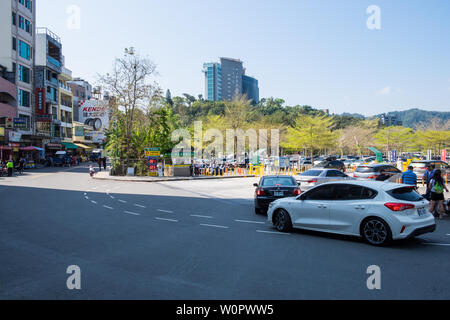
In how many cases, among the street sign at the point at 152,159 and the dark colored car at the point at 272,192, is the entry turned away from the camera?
1

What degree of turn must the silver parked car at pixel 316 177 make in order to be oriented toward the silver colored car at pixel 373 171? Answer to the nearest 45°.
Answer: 0° — it already faces it

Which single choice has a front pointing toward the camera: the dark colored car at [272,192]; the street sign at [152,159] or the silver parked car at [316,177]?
the street sign

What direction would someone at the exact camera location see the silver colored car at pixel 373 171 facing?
facing away from the viewer and to the right of the viewer

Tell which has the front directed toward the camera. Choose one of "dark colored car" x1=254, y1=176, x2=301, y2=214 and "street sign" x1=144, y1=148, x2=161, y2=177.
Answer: the street sign

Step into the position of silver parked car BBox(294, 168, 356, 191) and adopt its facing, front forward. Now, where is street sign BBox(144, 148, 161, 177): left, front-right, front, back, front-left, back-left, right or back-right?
left

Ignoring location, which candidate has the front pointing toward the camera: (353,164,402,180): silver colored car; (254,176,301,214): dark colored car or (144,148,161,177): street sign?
the street sign

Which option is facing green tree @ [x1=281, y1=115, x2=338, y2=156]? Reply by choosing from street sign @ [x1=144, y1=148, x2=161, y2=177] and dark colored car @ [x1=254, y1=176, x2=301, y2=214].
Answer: the dark colored car

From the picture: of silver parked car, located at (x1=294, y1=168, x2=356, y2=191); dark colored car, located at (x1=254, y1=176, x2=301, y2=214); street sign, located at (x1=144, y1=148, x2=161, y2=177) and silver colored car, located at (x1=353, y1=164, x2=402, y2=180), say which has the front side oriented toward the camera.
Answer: the street sign

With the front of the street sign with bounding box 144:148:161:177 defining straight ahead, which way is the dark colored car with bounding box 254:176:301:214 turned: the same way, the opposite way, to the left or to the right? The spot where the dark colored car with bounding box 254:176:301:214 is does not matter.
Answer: the opposite way

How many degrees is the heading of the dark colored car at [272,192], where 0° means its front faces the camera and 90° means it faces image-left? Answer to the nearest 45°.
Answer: approximately 180°

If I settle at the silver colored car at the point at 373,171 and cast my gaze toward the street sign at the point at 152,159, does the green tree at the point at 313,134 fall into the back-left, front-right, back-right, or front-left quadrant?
front-right

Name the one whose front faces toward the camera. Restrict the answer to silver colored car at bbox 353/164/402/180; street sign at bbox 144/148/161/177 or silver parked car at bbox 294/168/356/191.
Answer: the street sign

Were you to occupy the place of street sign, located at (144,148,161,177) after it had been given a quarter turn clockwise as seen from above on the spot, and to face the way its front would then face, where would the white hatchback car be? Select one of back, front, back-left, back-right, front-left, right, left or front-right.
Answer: left

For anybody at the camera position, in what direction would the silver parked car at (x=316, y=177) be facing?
facing away from the viewer and to the right of the viewer

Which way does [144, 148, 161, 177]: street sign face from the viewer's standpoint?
toward the camera
